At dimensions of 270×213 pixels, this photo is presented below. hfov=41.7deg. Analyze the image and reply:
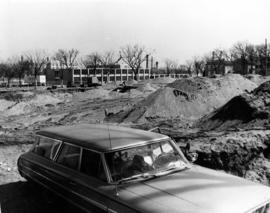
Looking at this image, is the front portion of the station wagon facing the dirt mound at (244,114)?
no

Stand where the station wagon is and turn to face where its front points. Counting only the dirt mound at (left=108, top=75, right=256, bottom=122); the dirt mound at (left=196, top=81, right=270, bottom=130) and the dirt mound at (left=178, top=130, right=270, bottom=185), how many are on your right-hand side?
0

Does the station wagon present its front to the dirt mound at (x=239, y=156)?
no

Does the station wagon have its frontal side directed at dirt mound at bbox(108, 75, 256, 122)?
no

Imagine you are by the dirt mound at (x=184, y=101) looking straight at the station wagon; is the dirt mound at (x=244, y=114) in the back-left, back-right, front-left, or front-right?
front-left

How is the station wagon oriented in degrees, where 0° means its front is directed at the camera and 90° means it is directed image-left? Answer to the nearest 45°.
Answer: approximately 315°
